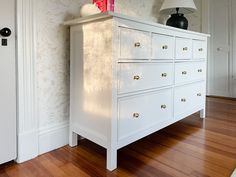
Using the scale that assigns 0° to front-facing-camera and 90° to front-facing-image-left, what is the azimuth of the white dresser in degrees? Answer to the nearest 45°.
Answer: approximately 315°

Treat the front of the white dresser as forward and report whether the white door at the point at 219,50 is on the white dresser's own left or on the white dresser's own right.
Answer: on the white dresser's own left
